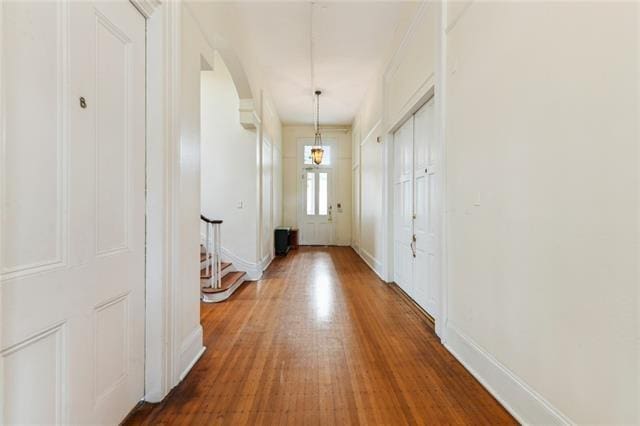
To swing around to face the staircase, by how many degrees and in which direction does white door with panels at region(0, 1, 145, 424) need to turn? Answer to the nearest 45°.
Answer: approximately 90° to its left

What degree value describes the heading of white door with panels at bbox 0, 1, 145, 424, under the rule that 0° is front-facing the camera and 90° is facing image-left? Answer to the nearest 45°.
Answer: approximately 315°

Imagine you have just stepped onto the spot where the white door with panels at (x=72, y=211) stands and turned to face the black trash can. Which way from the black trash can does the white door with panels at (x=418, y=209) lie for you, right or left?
right

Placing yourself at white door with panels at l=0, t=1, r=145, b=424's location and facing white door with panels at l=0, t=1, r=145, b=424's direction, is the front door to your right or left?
on your left

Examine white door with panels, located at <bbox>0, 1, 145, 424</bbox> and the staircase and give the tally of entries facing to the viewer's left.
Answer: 0

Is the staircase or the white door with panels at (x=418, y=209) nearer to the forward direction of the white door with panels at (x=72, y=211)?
the white door with panels

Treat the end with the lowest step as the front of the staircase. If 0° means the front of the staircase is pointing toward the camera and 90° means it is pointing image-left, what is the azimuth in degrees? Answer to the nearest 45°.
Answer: approximately 315°

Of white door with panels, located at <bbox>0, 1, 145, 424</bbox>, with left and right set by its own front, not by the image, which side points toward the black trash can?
left

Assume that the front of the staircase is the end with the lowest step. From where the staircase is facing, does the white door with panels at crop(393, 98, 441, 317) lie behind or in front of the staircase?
in front

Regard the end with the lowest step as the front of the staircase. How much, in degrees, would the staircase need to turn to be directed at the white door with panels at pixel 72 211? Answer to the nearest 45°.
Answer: approximately 45° to its right
